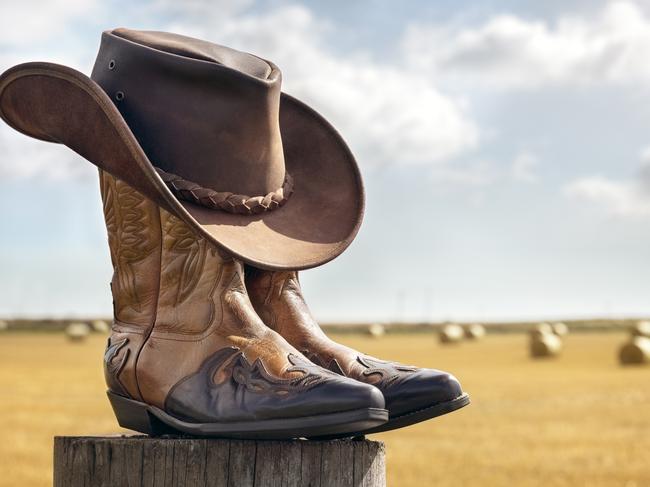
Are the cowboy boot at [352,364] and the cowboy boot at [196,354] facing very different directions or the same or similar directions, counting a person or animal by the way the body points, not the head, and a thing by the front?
same or similar directions

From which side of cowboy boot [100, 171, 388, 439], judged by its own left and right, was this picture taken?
right

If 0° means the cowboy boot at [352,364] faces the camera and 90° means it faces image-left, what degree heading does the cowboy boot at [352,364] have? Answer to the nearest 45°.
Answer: approximately 270°

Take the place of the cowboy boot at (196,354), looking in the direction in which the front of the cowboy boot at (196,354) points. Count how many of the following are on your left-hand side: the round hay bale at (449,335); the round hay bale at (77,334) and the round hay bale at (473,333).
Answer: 3

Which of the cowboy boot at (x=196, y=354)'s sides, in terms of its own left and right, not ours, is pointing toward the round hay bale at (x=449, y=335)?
left

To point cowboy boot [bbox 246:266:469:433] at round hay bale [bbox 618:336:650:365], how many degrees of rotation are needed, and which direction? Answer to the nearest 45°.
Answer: approximately 90° to its left

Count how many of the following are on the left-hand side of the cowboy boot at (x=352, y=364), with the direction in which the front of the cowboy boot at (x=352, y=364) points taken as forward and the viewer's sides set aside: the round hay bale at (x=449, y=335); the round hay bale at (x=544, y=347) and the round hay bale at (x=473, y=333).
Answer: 3

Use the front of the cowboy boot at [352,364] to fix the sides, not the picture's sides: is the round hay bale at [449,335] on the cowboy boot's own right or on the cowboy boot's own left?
on the cowboy boot's own left

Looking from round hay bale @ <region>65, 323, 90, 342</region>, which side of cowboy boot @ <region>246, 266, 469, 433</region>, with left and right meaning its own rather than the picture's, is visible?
left
